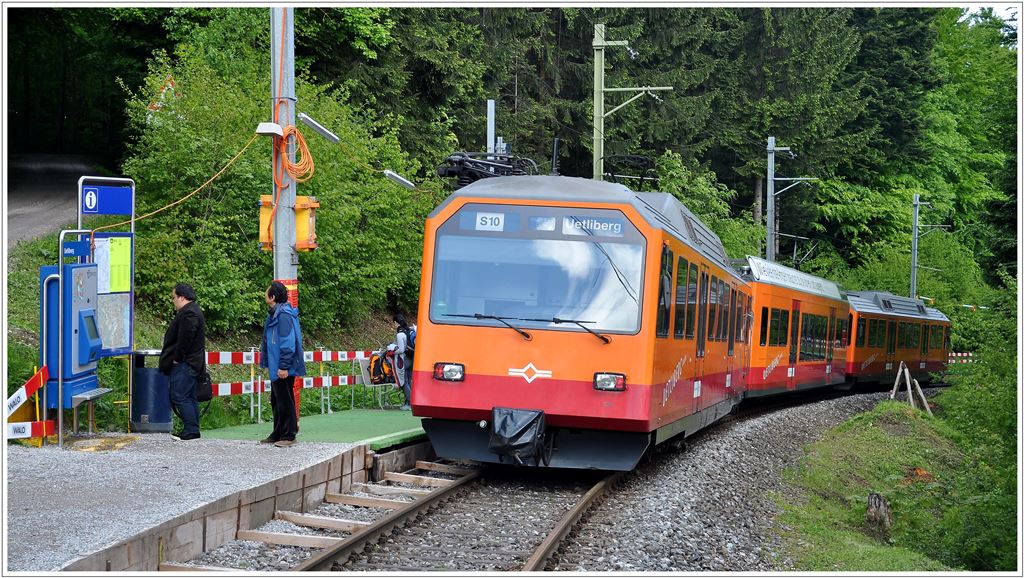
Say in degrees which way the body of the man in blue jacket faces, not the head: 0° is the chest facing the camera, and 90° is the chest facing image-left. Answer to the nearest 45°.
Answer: approximately 90°

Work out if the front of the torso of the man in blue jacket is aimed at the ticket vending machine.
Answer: yes

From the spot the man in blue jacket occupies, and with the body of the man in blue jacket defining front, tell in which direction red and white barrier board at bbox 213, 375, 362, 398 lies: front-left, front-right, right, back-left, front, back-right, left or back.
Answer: right

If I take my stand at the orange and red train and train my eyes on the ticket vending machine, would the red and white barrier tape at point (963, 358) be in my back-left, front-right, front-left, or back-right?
back-right

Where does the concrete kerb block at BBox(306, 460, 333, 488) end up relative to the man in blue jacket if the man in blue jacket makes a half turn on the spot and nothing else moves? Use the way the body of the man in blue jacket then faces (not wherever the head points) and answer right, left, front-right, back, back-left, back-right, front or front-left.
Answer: right

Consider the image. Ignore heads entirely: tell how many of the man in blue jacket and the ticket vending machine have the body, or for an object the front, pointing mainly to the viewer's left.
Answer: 1
